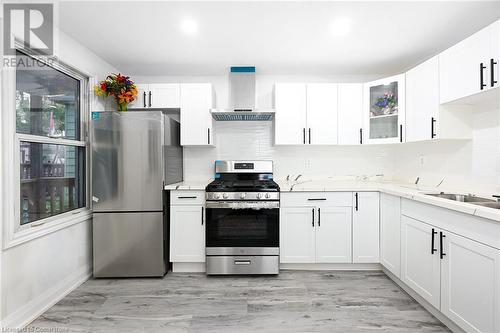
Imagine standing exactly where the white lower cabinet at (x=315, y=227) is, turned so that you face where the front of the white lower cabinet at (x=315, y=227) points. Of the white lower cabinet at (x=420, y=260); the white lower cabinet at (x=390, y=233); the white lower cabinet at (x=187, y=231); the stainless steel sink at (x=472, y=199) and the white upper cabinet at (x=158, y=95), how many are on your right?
2

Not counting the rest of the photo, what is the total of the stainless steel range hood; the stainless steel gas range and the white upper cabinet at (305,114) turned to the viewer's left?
0

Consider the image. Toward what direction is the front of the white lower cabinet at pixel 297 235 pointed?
toward the camera

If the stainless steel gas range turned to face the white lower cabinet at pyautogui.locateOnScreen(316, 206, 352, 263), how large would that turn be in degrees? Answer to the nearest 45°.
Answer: approximately 90° to its left

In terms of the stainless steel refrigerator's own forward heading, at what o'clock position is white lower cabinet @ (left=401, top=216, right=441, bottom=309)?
The white lower cabinet is roughly at 10 o'clock from the stainless steel refrigerator.

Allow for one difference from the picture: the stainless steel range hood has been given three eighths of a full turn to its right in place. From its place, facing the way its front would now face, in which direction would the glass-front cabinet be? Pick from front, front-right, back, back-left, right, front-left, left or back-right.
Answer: back-right

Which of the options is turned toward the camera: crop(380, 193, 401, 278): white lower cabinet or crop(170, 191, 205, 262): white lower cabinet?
crop(170, 191, 205, 262): white lower cabinet

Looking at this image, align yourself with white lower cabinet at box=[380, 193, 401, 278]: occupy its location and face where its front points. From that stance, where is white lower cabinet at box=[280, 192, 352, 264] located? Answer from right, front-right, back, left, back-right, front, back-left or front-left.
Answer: front

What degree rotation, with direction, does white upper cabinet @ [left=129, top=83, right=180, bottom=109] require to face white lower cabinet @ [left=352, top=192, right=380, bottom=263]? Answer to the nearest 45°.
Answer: approximately 45° to its left

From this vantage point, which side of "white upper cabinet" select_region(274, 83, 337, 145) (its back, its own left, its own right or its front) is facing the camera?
front

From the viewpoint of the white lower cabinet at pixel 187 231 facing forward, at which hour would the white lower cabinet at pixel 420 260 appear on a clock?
the white lower cabinet at pixel 420 260 is roughly at 10 o'clock from the white lower cabinet at pixel 187 231.

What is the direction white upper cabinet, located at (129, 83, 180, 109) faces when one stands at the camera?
facing the viewer

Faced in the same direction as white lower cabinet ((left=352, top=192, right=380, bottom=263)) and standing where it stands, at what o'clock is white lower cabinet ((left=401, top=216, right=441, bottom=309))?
white lower cabinet ((left=401, top=216, right=441, bottom=309)) is roughly at 11 o'clock from white lower cabinet ((left=352, top=192, right=380, bottom=263)).

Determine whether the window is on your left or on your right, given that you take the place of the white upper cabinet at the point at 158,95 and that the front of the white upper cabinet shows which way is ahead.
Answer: on your right
